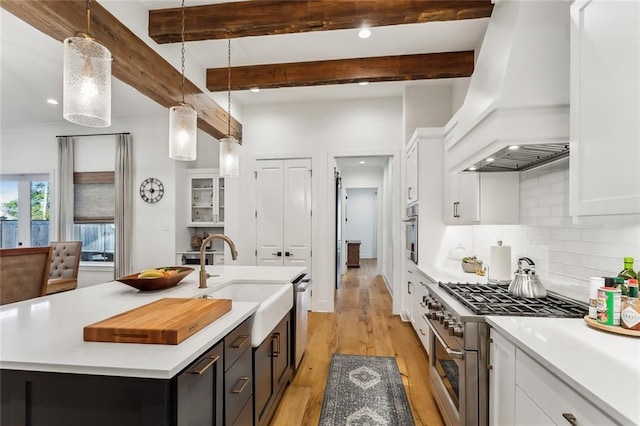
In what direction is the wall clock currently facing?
toward the camera

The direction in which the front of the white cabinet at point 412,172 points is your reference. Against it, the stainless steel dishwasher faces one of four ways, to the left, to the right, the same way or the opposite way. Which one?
the opposite way

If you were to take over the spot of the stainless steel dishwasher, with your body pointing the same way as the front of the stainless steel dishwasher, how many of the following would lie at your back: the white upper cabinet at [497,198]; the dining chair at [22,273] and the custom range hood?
1

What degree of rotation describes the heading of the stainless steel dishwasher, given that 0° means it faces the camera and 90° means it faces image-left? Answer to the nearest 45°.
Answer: approximately 270°

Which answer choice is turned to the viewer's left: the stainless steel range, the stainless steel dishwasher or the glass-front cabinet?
the stainless steel range

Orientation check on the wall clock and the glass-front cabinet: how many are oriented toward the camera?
2

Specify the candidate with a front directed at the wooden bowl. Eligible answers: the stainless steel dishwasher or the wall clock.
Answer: the wall clock

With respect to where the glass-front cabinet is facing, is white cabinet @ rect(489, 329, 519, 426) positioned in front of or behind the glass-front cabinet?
in front

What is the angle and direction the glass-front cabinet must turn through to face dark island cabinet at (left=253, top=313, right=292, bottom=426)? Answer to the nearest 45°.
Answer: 0° — it already faces it

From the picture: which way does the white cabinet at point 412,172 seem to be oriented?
to the viewer's left

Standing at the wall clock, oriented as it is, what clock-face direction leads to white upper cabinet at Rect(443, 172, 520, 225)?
The white upper cabinet is roughly at 11 o'clock from the wall clock.

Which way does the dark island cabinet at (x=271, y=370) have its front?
to the viewer's right

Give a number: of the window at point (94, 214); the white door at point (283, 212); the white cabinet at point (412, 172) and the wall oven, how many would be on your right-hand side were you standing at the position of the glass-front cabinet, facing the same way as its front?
1
